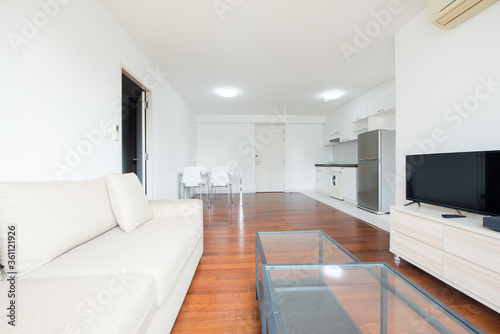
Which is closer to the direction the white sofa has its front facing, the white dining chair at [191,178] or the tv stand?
the tv stand

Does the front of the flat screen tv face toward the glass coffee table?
yes

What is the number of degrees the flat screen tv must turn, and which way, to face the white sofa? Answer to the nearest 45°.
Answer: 0° — it already faces it

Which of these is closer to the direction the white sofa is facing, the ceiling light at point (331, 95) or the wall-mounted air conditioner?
the wall-mounted air conditioner

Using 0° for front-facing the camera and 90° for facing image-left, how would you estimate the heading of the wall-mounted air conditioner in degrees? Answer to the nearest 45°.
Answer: approximately 45°
